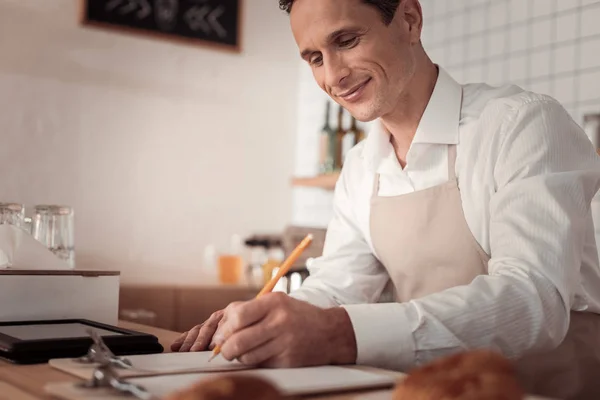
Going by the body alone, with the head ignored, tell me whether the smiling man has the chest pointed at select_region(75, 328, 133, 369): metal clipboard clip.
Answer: yes

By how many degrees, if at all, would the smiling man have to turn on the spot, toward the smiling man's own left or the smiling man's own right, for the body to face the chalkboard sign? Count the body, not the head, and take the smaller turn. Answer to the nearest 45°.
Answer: approximately 90° to the smiling man's own right

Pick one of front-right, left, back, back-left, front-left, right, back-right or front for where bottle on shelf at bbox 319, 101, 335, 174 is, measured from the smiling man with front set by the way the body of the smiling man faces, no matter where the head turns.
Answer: back-right

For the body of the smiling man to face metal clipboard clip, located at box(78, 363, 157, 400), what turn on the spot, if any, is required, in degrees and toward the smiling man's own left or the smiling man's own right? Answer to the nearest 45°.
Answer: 0° — they already face it

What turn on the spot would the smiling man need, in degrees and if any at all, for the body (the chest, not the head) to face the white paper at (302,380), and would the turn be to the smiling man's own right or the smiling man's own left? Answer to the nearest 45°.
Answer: approximately 45° to the smiling man's own left

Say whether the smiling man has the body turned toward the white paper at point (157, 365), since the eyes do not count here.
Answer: yes

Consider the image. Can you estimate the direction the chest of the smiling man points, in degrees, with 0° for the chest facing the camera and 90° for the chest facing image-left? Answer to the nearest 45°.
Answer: approximately 45°

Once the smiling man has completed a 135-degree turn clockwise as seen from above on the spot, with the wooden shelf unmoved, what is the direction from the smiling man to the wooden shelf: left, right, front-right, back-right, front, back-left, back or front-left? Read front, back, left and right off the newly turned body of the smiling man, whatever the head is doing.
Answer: front

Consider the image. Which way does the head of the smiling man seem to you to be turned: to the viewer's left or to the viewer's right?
to the viewer's left
